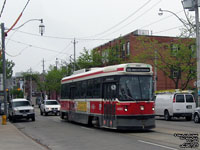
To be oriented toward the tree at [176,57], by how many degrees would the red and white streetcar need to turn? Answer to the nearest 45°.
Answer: approximately 135° to its left

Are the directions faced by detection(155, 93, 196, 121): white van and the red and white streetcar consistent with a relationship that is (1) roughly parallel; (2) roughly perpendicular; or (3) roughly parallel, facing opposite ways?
roughly parallel, facing opposite ways

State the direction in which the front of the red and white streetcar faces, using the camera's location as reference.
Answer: facing the viewer and to the right of the viewer

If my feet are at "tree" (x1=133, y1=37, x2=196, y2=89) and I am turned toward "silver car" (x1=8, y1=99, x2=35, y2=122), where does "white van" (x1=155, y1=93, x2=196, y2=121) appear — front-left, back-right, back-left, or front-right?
front-left

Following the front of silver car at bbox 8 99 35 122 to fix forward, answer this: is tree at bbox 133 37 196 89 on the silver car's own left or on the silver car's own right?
on the silver car's own left

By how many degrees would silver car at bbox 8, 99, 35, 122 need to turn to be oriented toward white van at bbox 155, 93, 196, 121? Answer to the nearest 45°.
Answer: approximately 45° to its left

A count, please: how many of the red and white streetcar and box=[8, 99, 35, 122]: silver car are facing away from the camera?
0

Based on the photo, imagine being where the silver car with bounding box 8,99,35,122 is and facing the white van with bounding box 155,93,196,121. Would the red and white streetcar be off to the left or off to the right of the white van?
right

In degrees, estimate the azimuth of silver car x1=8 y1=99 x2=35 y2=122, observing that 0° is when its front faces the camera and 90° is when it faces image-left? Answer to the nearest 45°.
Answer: approximately 315°

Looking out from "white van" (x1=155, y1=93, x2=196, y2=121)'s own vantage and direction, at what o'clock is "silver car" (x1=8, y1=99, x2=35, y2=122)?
The silver car is roughly at 10 o'clock from the white van.

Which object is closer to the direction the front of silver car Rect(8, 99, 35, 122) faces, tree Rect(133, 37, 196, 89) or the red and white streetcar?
the red and white streetcar

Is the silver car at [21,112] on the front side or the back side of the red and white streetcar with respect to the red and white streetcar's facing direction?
on the back side
